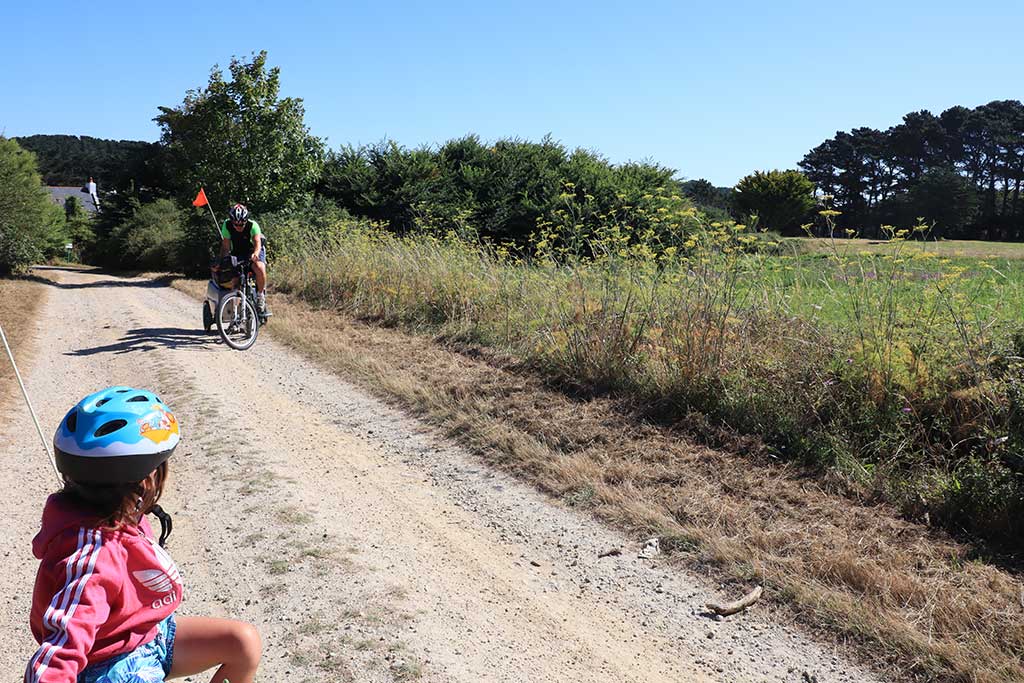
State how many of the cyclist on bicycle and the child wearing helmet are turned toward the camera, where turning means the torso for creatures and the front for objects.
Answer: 1

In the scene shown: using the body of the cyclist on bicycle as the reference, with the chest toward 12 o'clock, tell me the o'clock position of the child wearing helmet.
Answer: The child wearing helmet is roughly at 12 o'clock from the cyclist on bicycle.

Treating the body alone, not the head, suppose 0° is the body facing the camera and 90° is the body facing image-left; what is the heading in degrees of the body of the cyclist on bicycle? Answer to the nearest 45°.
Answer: approximately 0°

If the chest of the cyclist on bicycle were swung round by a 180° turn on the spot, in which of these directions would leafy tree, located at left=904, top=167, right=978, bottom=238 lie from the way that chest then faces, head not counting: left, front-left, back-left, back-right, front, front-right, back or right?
right

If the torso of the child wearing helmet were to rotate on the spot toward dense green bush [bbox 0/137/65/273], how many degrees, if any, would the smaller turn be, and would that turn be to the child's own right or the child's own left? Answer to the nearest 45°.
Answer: approximately 90° to the child's own left

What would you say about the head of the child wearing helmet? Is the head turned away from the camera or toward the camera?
away from the camera

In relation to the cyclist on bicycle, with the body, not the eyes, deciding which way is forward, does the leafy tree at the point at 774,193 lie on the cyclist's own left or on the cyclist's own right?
on the cyclist's own left

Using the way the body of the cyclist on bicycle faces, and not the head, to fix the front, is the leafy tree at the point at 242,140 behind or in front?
behind
